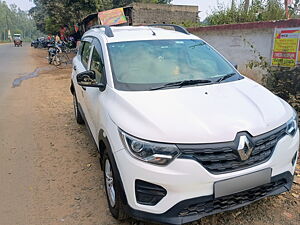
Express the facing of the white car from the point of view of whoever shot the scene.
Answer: facing the viewer and to the right of the viewer

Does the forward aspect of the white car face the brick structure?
no
